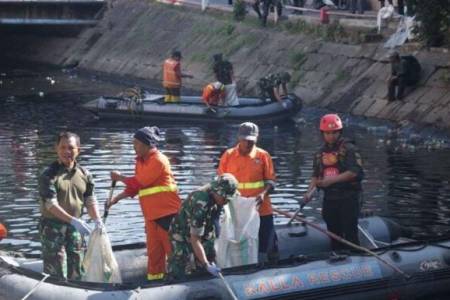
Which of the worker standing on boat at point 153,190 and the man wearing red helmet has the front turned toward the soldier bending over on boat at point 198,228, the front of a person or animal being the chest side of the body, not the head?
the man wearing red helmet

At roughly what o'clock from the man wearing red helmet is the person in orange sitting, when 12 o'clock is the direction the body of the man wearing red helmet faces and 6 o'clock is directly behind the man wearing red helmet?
The person in orange sitting is roughly at 4 o'clock from the man wearing red helmet.

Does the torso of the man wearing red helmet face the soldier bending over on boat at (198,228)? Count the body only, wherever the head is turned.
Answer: yes

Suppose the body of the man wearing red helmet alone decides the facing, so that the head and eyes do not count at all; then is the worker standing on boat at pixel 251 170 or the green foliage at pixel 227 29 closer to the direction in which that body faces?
the worker standing on boat

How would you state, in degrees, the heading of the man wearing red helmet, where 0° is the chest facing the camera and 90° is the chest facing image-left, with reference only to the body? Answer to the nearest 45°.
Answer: approximately 45°

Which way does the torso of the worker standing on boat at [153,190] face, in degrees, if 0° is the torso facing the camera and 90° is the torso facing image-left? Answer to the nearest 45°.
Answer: approximately 90°
